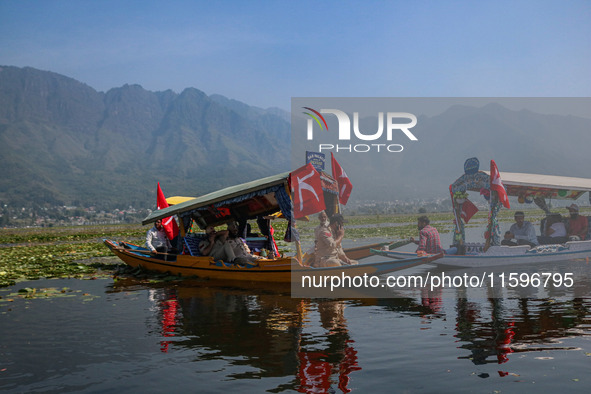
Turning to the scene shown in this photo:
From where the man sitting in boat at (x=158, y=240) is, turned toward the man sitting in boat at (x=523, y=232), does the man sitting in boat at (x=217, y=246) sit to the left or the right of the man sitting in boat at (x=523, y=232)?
right

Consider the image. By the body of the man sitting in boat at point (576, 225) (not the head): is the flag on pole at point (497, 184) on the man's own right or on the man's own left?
on the man's own right

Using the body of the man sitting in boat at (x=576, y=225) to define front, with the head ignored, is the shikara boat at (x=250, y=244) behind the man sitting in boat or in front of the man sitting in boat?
in front

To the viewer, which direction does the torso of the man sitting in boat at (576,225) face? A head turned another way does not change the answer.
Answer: to the viewer's left

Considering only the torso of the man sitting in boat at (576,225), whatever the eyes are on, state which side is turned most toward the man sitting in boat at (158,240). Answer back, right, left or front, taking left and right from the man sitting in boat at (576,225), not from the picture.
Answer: front

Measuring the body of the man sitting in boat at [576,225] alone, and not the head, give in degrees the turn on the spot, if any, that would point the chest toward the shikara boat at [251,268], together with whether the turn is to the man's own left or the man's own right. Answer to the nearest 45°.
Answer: approximately 45° to the man's own left
